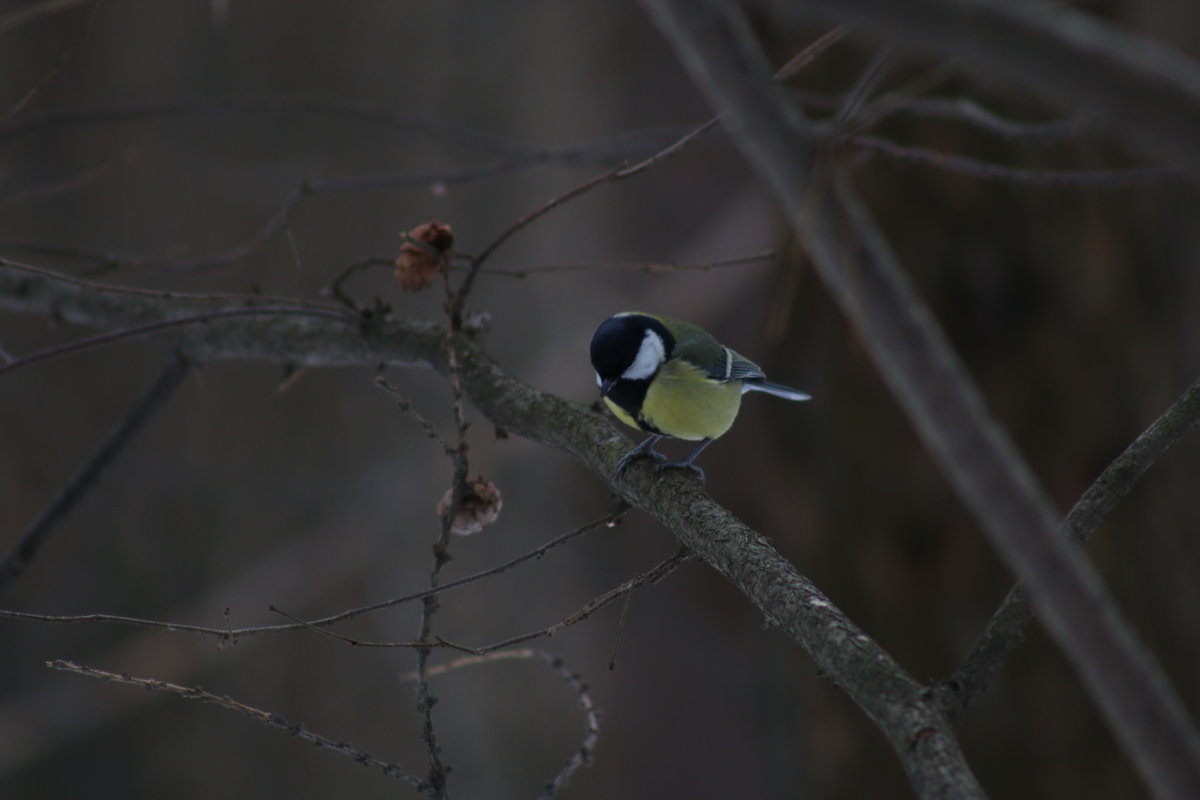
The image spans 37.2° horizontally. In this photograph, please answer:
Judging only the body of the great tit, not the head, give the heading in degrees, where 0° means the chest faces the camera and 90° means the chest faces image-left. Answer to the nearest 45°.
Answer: approximately 45°
